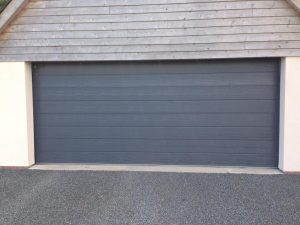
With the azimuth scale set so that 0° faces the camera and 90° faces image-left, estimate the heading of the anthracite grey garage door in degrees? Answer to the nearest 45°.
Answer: approximately 0°
